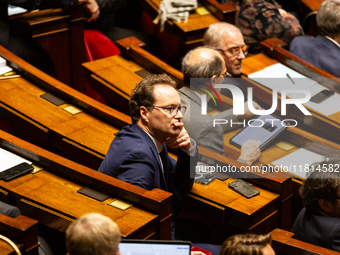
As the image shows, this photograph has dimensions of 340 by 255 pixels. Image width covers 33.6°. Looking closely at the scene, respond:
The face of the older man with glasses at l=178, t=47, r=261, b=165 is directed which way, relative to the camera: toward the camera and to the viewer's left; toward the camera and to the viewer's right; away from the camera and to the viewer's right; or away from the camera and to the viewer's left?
away from the camera and to the viewer's right

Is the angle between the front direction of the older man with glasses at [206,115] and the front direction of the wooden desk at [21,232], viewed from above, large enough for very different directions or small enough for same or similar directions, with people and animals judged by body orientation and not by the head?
very different directions

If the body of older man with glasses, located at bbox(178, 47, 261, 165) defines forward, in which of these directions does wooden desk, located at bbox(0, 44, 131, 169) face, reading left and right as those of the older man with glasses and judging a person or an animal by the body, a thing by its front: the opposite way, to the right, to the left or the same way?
the opposite way
